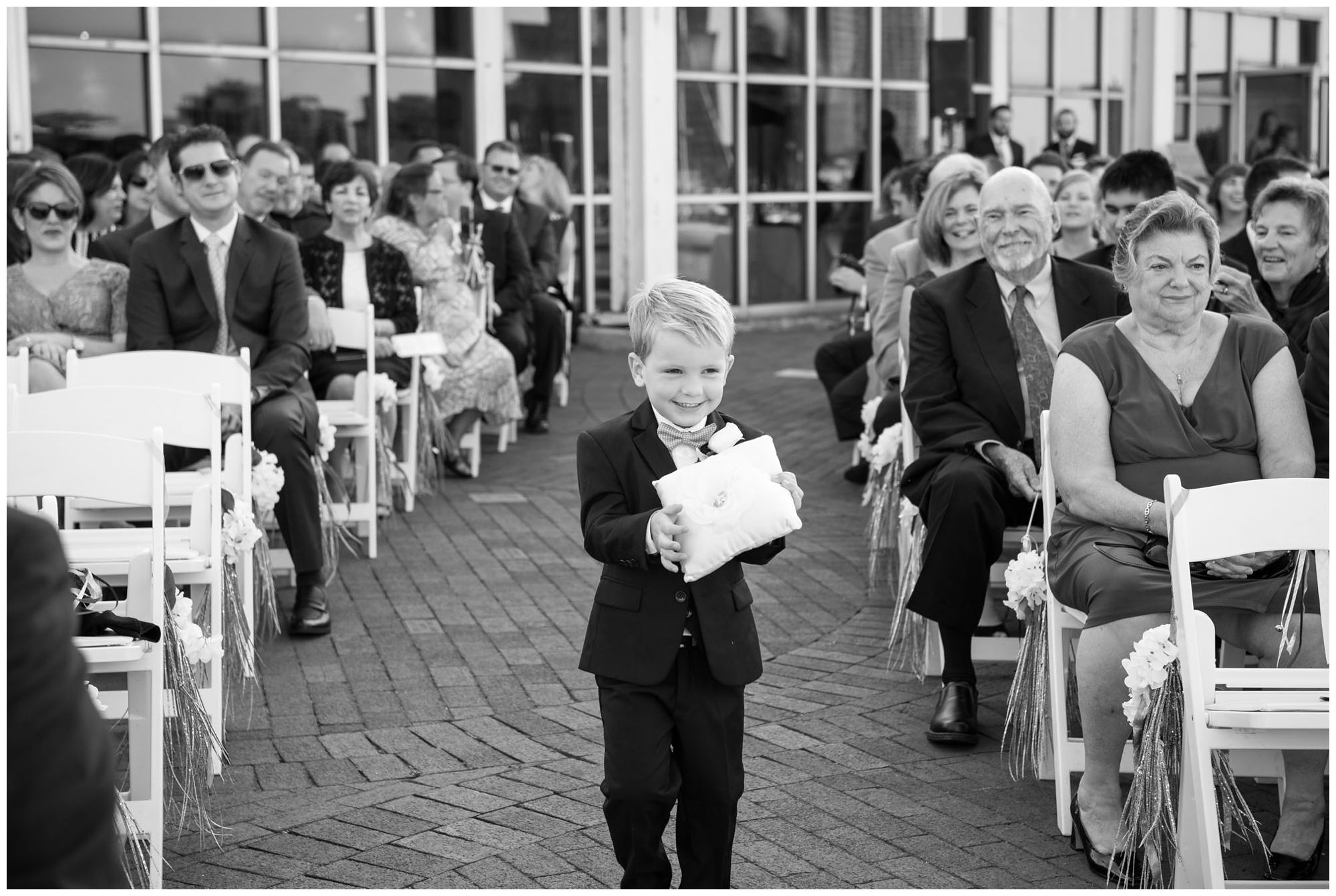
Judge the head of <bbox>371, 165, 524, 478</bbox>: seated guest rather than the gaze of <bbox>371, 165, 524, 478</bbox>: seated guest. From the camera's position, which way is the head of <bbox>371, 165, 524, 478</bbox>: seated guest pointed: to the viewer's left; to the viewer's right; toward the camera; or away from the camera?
to the viewer's right

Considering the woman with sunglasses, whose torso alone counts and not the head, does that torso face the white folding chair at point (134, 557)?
yes

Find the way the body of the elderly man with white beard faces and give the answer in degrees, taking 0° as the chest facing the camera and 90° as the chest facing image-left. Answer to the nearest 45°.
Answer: approximately 0°
